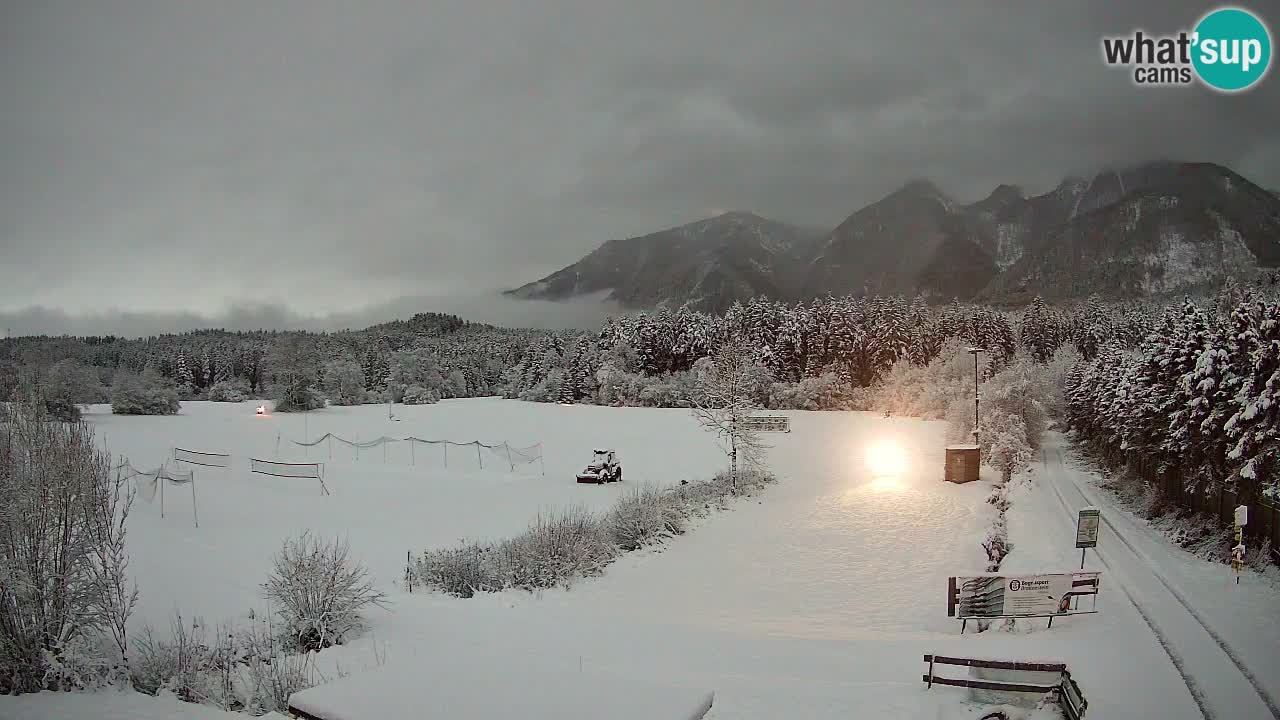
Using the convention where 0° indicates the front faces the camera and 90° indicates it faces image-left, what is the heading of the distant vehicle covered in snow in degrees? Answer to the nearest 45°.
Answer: approximately 45°

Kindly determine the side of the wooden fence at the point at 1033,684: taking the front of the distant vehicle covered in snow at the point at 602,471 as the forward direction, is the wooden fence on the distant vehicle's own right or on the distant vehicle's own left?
on the distant vehicle's own left

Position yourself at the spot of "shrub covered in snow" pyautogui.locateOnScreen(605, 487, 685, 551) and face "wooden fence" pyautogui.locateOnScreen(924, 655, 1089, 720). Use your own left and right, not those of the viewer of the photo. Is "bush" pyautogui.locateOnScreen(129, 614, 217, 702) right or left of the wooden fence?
right

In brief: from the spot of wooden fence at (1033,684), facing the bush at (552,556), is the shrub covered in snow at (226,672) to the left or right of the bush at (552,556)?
left

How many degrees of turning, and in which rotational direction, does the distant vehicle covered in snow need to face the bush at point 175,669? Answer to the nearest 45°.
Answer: approximately 45° to its left

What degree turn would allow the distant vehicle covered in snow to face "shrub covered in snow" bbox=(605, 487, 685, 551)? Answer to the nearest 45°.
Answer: approximately 45° to its left
